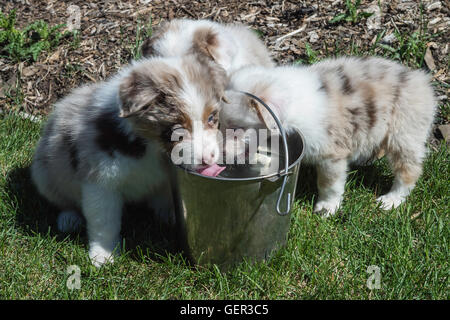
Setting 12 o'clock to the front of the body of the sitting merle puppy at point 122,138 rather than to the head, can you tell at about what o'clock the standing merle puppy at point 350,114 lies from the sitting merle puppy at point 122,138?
the standing merle puppy at point 350,114 is roughly at 10 o'clock from the sitting merle puppy at point 122,138.

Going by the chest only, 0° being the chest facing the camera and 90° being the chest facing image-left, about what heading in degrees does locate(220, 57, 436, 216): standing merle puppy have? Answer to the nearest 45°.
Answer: approximately 90°

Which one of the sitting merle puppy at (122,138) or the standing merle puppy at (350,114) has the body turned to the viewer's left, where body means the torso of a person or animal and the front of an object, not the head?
the standing merle puppy at (350,114)

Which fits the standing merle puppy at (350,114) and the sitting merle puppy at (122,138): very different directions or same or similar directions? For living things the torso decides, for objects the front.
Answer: very different directions

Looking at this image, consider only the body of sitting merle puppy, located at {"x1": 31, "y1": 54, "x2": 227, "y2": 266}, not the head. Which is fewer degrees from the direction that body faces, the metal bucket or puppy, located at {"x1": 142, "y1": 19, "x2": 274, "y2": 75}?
the metal bucket

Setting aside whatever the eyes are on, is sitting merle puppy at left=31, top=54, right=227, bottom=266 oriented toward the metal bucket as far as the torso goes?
yes

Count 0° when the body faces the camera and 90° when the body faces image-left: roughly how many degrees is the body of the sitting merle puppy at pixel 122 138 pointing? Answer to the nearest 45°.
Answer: approximately 315°

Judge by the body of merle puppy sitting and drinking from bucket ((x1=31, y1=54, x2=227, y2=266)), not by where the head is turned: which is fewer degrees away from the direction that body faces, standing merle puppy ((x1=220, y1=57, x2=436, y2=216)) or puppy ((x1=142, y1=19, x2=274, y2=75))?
the standing merle puppy

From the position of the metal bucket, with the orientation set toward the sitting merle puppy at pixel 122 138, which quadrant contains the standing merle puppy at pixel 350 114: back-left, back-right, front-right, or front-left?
back-right

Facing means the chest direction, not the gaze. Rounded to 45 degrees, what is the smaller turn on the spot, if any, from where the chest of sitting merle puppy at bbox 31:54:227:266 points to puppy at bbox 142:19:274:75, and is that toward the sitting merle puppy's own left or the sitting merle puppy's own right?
approximately 90° to the sitting merle puppy's own left

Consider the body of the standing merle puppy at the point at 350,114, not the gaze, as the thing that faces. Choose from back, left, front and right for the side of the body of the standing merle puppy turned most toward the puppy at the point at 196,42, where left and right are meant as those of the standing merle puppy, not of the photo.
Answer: front

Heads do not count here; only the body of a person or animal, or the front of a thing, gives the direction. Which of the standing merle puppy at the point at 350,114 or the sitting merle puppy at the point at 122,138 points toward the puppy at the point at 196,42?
the standing merle puppy at the point at 350,114

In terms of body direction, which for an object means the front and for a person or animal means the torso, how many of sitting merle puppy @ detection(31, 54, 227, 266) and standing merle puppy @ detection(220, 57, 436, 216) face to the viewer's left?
1

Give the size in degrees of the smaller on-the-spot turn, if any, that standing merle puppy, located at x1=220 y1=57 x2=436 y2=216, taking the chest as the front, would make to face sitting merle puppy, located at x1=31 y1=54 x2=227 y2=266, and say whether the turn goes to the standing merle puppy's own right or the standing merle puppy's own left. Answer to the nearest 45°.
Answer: approximately 45° to the standing merle puppy's own left

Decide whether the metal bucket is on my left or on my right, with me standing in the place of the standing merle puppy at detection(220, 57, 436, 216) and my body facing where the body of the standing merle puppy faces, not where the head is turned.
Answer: on my left
